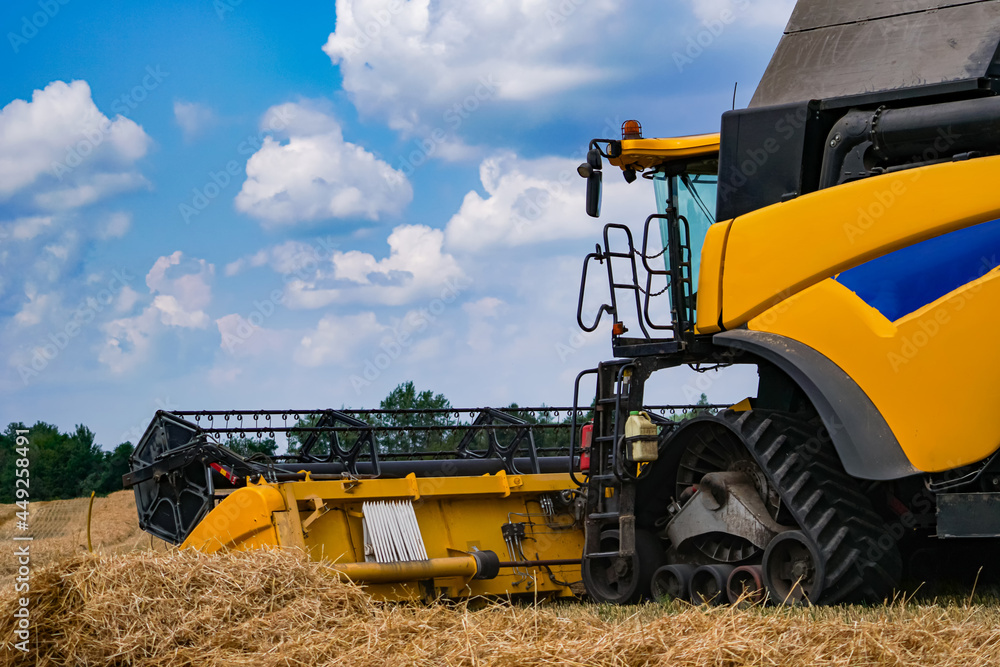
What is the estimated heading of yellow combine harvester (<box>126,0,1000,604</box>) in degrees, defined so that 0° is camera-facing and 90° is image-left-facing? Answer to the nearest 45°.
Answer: approximately 135°
